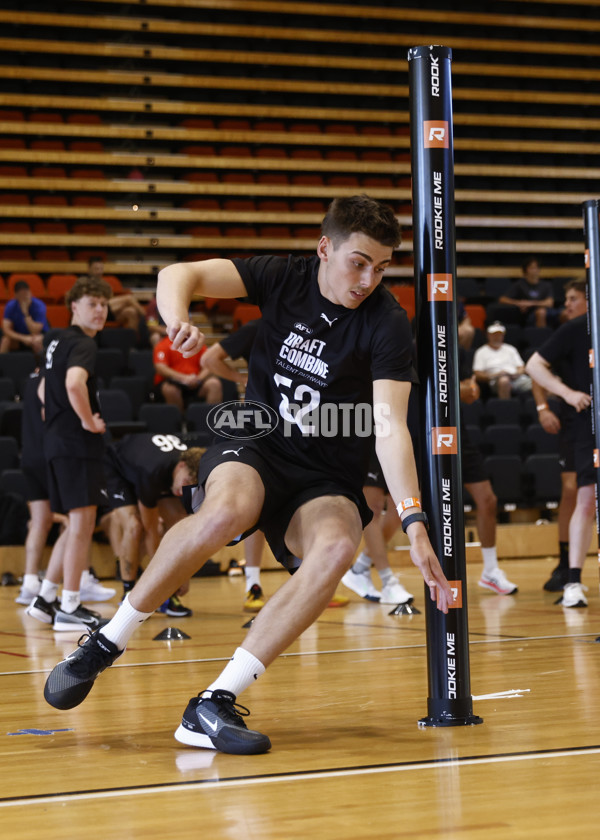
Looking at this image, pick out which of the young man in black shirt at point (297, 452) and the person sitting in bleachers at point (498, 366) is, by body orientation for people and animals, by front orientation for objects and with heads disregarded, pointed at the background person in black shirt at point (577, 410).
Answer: the person sitting in bleachers

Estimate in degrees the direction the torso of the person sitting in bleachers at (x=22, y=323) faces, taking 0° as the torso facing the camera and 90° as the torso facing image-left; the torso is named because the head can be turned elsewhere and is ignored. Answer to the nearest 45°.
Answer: approximately 0°

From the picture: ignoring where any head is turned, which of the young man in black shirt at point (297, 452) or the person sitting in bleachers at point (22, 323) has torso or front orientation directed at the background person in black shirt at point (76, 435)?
the person sitting in bleachers

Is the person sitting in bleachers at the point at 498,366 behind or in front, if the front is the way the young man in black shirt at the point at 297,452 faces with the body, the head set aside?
behind

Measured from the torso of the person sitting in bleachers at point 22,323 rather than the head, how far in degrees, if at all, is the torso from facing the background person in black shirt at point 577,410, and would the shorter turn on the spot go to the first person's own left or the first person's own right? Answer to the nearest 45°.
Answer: approximately 45° to the first person's own left
